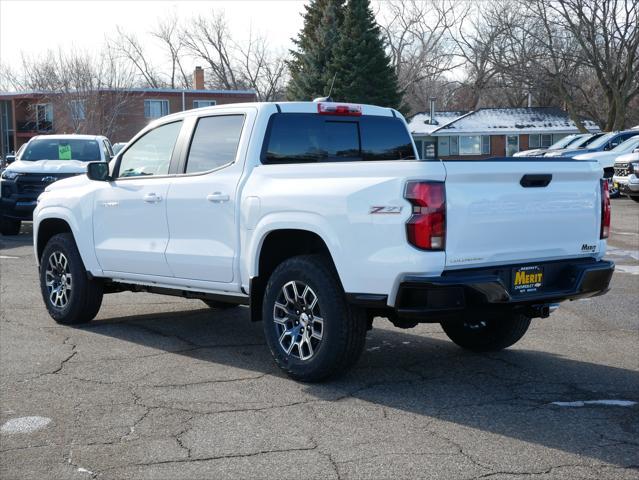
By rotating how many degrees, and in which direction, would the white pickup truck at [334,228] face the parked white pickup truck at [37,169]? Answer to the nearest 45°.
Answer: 0° — it already faces it

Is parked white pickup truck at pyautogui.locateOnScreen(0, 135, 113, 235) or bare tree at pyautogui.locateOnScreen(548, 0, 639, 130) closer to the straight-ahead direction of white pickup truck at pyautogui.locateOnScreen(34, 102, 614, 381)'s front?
the parked white pickup truck

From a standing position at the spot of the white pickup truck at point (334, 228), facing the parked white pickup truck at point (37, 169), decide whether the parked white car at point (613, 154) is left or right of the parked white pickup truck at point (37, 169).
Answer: right

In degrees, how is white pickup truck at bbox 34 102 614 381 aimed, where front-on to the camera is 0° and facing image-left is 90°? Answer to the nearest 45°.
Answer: approximately 135°

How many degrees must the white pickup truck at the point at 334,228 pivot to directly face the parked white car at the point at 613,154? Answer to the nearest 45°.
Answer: approximately 90° to its right

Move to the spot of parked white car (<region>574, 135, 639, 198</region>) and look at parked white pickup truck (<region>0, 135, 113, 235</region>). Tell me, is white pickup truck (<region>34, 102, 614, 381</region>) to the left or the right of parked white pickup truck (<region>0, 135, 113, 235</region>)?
left

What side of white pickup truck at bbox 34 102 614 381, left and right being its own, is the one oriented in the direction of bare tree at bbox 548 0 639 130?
right
